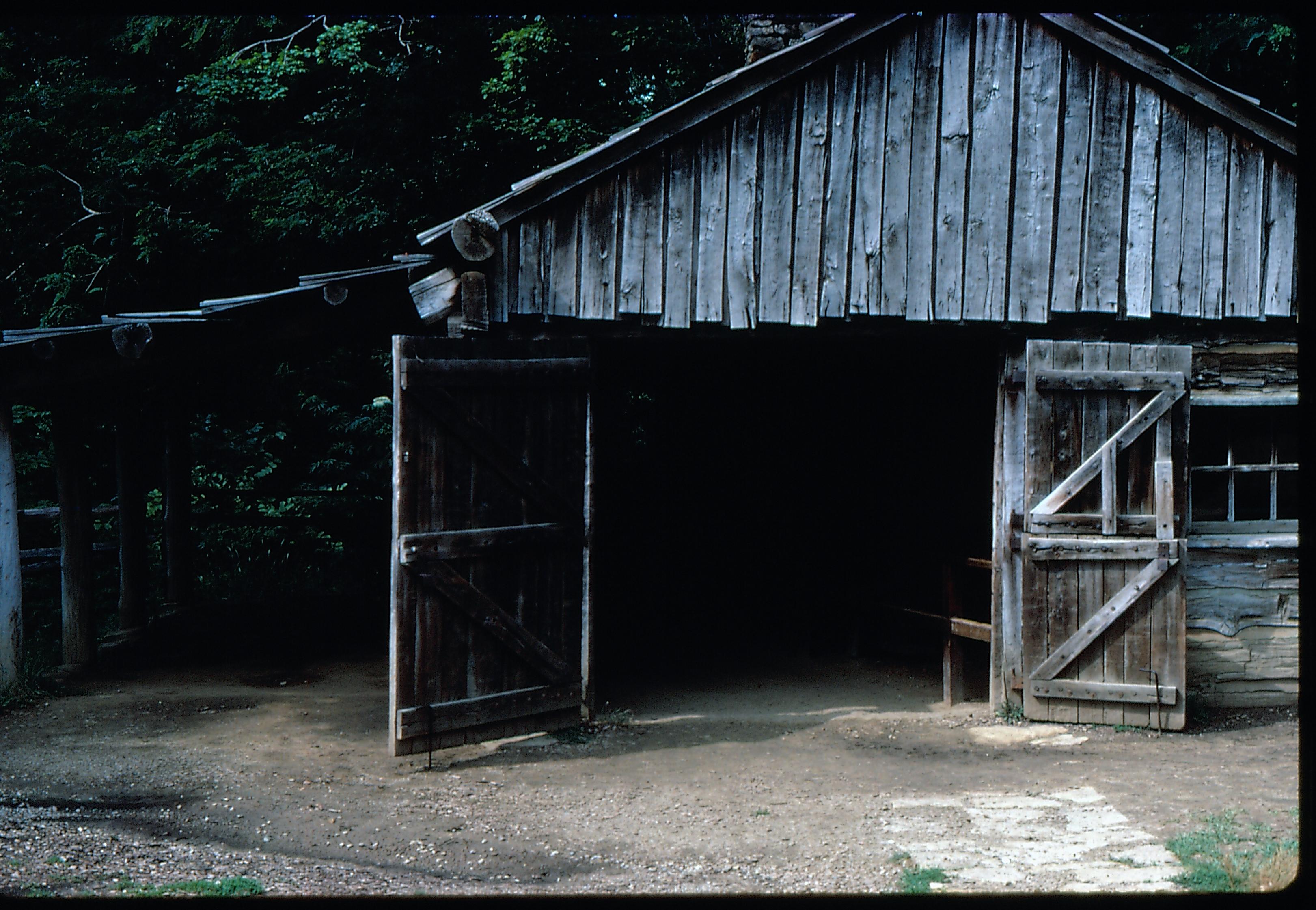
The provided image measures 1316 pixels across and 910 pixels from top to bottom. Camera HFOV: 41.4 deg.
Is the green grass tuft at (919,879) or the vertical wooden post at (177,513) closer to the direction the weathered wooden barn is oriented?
the green grass tuft

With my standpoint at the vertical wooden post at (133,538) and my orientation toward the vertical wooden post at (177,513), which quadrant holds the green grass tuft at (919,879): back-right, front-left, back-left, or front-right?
back-right

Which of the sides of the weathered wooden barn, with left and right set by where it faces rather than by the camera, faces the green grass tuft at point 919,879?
front

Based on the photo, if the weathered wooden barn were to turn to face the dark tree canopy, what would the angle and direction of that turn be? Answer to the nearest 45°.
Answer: approximately 135° to its right

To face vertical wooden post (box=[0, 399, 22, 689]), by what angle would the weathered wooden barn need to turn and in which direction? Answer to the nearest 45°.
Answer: approximately 90° to its right

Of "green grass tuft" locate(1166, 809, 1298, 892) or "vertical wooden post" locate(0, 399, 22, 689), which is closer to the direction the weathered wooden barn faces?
the green grass tuft

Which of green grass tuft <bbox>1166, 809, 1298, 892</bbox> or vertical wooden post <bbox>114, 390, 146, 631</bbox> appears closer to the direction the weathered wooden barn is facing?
the green grass tuft

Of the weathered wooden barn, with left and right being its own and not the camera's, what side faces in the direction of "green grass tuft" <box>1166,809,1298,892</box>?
front

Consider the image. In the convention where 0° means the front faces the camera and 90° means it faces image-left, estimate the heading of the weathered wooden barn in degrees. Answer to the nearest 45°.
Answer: approximately 0°
